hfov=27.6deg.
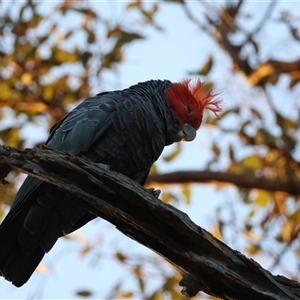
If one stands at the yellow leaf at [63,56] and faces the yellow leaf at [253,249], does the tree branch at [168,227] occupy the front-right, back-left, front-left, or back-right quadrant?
front-right

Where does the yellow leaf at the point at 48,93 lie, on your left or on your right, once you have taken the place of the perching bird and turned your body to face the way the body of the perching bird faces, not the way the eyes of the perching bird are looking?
on your left

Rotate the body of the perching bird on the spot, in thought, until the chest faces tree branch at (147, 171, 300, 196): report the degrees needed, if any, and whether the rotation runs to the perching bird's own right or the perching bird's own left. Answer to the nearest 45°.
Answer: approximately 45° to the perching bird's own left

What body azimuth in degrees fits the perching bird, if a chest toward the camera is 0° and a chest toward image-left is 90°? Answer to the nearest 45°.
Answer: approximately 270°
